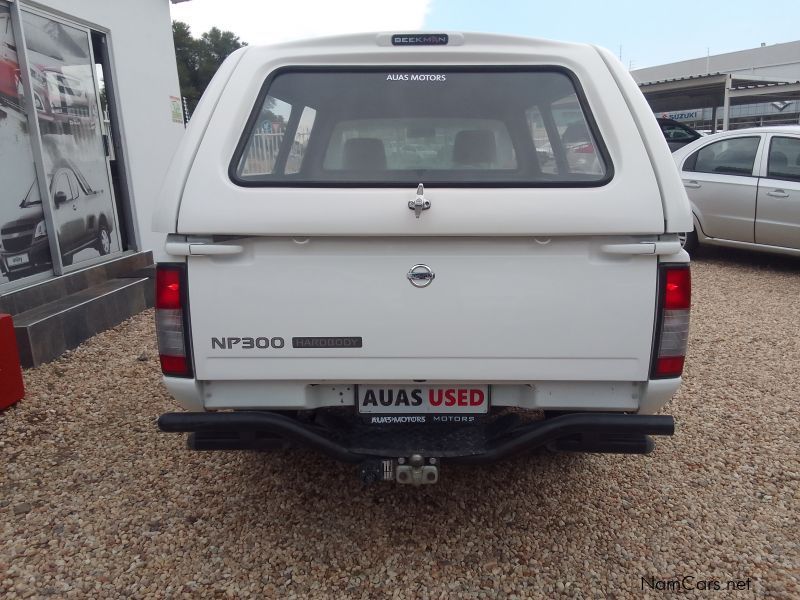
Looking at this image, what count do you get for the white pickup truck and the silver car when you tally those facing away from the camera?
1

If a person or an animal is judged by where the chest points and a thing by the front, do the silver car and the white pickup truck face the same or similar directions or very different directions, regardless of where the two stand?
very different directions

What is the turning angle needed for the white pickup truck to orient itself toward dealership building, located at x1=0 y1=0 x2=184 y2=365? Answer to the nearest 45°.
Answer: approximately 45° to its left

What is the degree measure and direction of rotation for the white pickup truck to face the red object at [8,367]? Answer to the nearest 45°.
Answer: approximately 45° to its left

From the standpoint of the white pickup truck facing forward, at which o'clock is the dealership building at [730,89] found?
The dealership building is roughly at 1 o'clock from the white pickup truck.

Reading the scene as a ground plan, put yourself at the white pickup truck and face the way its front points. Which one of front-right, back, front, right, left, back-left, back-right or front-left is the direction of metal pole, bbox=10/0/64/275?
front-left

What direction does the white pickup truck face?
away from the camera

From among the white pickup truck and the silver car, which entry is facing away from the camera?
the white pickup truck
